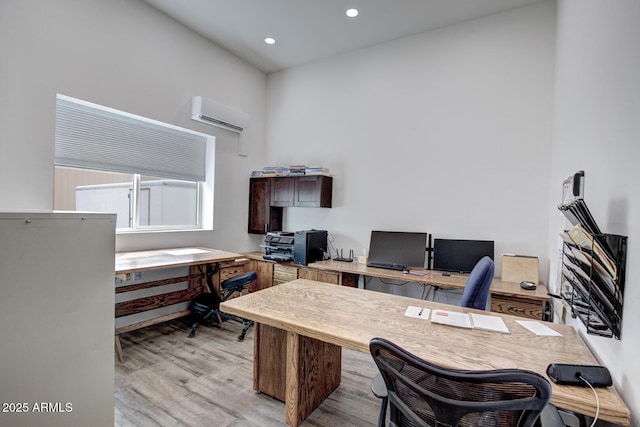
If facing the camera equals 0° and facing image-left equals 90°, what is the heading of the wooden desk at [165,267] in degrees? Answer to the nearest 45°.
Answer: approximately 315°

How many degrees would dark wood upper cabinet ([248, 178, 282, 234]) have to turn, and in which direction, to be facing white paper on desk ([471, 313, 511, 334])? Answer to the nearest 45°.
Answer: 0° — it already faces it

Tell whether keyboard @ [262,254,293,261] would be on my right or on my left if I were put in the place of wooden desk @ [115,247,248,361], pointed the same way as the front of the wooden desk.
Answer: on my left

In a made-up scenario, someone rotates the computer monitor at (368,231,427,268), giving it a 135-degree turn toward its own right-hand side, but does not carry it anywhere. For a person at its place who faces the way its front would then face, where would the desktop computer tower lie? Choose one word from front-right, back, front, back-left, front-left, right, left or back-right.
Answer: front-left

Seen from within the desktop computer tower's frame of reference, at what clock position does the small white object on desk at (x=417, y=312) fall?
The small white object on desk is roughly at 10 o'clock from the desktop computer tower.

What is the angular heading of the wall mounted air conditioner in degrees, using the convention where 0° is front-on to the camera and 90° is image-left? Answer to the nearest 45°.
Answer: approximately 315°

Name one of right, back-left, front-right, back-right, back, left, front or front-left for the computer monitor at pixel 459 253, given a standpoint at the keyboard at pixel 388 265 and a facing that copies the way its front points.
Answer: back-left

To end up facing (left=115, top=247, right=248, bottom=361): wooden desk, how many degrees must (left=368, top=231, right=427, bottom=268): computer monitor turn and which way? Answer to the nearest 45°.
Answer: approximately 90° to its right

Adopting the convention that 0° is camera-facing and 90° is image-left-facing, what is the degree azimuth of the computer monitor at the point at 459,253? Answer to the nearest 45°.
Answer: approximately 0°

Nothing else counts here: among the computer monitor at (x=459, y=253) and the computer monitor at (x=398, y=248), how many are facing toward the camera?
2
